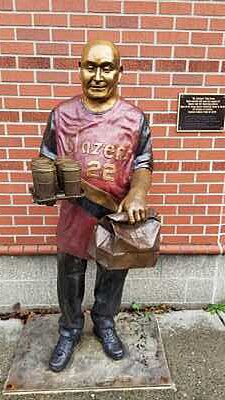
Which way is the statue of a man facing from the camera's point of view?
toward the camera

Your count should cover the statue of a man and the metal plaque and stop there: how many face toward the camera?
2

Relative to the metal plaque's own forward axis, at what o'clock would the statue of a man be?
The statue of a man is roughly at 1 o'clock from the metal plaque.

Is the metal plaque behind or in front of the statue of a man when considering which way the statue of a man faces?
behind

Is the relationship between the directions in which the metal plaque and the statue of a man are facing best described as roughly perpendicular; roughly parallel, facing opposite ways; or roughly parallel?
roughly parallel

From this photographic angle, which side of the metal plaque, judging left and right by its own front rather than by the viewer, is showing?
front
